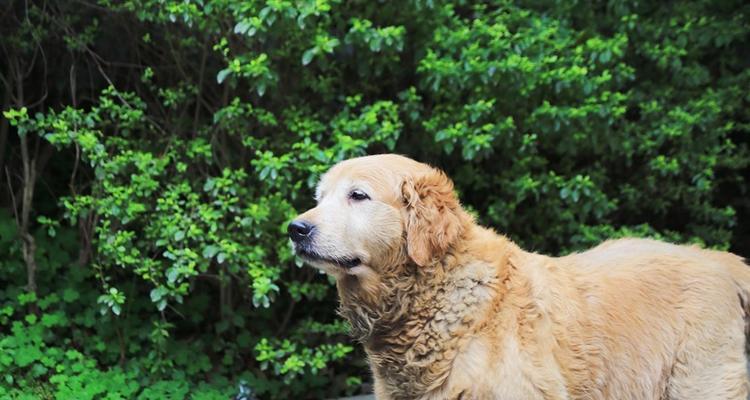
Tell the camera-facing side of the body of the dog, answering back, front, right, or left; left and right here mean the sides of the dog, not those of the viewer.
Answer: left
